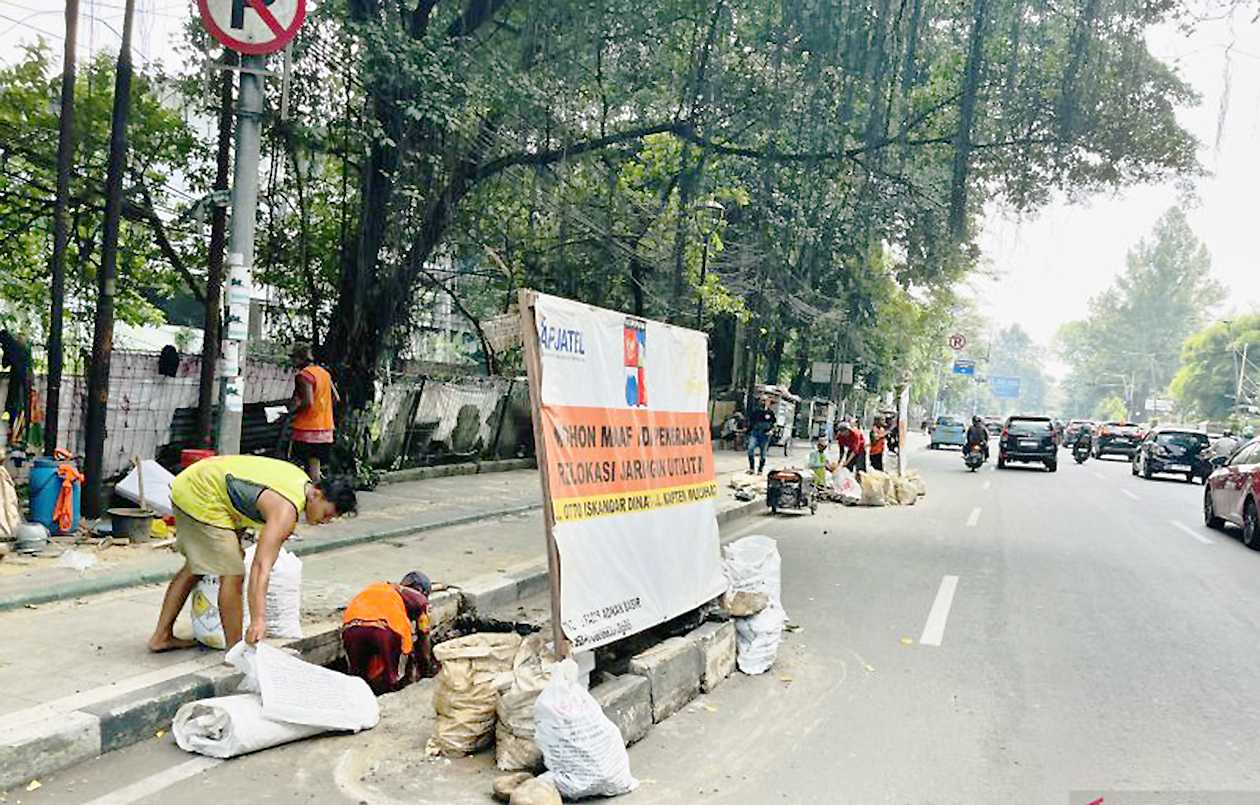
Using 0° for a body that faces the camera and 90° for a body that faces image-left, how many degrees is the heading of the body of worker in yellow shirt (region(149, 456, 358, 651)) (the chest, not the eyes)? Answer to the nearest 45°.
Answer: approximately 270°

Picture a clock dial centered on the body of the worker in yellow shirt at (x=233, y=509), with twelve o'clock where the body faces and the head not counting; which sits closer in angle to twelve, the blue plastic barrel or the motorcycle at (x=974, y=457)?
the motorcycle

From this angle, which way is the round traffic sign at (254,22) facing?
toward the camera

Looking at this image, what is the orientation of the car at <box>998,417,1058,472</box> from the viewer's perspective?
away from the camera

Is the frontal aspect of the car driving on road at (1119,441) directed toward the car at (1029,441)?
no

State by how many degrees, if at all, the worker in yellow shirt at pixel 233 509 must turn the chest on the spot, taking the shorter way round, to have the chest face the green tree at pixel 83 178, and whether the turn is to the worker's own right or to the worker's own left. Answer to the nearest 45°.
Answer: approximately 90° to the worker's own left

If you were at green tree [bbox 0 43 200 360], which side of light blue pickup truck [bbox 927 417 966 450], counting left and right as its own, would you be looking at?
back

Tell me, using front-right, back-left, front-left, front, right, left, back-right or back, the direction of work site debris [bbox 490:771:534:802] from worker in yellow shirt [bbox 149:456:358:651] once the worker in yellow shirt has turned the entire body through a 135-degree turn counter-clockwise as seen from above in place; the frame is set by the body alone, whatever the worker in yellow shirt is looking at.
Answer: back

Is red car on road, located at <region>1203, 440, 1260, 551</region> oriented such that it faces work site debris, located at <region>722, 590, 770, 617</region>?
no

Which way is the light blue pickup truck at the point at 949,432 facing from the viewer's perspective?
away from the camera

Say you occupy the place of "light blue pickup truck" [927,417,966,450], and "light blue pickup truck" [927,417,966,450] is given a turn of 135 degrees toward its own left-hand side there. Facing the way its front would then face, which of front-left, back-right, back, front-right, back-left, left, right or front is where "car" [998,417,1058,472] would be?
front-left

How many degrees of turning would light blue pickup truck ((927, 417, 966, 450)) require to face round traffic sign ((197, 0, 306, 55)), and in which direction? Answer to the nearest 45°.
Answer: approximately 180°

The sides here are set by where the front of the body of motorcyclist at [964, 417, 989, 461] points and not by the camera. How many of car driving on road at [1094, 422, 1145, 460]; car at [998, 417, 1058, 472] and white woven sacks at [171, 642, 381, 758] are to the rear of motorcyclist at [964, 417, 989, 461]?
1
